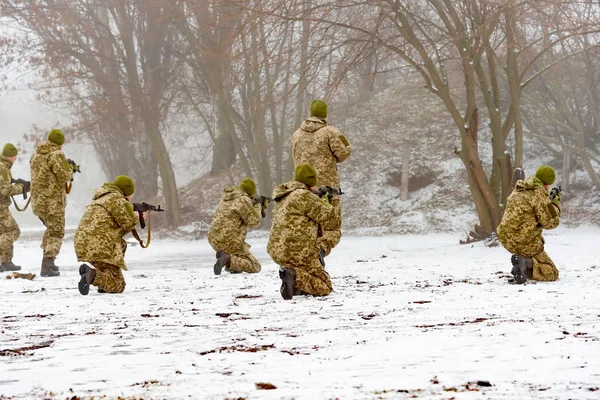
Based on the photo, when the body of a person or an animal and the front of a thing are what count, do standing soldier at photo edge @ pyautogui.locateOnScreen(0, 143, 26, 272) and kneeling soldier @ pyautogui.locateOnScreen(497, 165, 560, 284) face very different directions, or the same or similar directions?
same or similar directions

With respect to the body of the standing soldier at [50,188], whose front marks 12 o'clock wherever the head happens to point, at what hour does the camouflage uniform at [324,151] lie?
The camouflage uniform is roughly at 2 o'clock from the standing soldier.

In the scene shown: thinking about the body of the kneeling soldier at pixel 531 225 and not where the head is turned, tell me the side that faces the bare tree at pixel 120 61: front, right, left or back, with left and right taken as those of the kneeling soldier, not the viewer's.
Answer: left

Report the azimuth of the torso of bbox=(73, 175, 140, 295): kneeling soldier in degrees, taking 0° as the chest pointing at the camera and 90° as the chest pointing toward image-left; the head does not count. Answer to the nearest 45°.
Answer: approximately 225°

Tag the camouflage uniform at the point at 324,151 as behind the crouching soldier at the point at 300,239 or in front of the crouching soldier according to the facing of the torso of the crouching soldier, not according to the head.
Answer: in front

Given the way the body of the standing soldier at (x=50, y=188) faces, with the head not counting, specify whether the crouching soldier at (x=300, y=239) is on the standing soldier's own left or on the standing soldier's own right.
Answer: on the standing soldier's own right

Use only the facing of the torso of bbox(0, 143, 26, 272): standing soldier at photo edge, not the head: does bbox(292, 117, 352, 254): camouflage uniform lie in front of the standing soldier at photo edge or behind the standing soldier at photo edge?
in front

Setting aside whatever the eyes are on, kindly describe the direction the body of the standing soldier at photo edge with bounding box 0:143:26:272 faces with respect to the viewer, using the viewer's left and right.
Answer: facing to the right of the viewer

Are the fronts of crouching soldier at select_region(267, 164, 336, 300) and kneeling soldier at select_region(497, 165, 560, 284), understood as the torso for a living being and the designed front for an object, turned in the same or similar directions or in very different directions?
same or similar directions

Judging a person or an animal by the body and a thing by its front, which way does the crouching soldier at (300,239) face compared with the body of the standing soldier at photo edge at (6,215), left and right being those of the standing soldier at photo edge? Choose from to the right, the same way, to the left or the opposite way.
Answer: the same way

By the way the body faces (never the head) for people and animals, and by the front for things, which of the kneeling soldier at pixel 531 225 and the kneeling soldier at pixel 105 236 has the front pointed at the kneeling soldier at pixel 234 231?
the kneeling soldier at pixel 105 236

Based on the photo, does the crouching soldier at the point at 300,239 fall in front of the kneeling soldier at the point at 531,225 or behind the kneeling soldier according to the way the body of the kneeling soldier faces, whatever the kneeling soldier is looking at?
behind

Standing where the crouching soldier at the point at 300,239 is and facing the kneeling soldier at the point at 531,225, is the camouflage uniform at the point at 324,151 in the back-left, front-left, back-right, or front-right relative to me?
front-left

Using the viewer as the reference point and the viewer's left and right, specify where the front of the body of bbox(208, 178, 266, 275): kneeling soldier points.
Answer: facing away from the viewer and to the right of the viewer

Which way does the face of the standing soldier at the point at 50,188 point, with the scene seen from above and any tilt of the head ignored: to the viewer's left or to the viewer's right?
to the viewer's right

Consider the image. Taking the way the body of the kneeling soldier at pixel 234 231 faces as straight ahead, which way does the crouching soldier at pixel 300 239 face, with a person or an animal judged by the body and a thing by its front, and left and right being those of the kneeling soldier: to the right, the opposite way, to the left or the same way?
the same way

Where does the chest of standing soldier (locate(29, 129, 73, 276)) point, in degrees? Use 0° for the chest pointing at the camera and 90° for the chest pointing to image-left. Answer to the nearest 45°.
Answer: approximately 225°

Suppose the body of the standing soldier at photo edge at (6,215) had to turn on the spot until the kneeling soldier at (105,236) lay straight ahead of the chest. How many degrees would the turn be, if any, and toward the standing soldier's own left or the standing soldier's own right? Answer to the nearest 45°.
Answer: approximately 90° to the standing soldier's own right

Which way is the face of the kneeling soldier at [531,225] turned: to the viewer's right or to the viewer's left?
to the viewer's right

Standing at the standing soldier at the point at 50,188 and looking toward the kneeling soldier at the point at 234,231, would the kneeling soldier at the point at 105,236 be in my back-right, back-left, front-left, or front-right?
front-right
